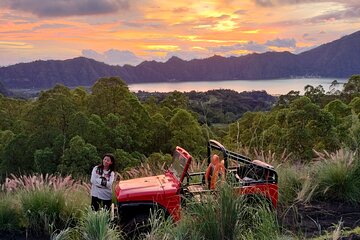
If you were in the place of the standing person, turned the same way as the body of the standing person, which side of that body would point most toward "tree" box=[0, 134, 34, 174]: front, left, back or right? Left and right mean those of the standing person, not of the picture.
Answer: back

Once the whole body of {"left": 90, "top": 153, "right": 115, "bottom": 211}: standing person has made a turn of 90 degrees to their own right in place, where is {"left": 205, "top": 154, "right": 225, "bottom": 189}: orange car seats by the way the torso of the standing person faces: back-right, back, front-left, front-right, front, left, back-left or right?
back-left

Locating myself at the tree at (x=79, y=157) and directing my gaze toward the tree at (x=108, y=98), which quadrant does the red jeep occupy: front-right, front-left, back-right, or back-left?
back-right

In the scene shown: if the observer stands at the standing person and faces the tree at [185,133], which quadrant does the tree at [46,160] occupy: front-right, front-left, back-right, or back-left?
front-left

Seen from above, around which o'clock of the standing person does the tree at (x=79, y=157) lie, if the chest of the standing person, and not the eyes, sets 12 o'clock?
The tree is roughly at 6 o'clock from the standing person.

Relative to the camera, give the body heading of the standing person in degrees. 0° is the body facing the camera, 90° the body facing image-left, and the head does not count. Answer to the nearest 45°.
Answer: approximately 0°

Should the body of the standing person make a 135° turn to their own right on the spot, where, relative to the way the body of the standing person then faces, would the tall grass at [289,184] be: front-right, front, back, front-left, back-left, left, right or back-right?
back-right

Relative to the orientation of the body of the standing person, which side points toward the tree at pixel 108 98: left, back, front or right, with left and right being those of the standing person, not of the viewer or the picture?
back

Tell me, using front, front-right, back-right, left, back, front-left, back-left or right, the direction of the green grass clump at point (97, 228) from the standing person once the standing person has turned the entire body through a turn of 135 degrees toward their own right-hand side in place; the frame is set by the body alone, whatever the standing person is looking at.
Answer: back-left

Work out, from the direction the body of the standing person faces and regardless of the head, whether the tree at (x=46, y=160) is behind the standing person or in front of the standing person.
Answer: behind

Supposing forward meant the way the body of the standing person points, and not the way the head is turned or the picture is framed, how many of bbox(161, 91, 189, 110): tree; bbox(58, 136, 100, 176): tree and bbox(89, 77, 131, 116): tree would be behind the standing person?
3

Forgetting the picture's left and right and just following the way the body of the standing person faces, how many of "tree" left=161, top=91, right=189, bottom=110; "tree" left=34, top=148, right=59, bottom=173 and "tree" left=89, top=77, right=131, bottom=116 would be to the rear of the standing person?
3

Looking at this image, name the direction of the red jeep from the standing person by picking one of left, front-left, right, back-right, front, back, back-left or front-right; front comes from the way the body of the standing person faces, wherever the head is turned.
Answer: front-left
